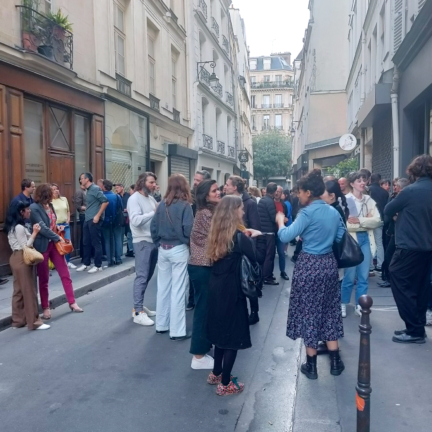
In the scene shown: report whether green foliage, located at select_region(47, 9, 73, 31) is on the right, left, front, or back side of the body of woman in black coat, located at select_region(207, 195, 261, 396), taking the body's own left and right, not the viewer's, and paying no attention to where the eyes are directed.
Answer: left

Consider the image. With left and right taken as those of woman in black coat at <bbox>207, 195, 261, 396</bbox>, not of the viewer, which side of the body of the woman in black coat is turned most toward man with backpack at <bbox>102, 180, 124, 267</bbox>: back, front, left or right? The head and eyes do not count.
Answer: left

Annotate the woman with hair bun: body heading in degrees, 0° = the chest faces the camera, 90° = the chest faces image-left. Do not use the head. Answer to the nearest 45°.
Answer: approximately 135°

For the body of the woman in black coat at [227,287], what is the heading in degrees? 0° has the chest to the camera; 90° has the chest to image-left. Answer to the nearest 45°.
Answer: approximately 225°

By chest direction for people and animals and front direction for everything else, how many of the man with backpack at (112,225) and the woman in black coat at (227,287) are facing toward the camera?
0

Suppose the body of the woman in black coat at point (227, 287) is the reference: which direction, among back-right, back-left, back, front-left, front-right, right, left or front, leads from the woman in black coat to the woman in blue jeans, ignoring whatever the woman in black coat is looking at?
front

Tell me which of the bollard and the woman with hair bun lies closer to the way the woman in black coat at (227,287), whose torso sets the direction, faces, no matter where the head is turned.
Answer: the woman with hair bun

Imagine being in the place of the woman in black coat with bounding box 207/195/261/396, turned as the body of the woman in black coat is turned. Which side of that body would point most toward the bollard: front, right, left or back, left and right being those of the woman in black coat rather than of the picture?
right

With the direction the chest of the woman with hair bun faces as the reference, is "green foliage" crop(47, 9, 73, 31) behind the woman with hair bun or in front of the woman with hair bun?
in front

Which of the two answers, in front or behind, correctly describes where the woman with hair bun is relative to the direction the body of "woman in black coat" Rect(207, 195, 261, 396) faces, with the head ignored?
in front

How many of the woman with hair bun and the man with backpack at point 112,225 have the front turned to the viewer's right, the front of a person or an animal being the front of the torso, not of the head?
0
